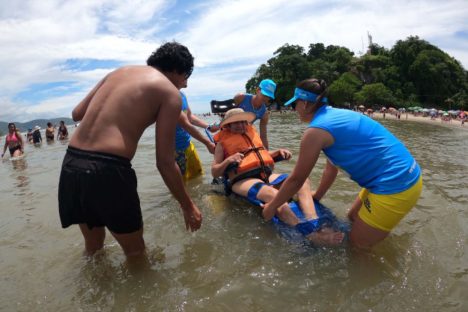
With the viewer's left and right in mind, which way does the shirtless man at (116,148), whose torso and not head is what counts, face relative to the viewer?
facing away from the viewer and to the right of the viewer

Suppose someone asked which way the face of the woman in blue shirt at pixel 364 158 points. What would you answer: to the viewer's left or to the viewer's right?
to the viewer's left

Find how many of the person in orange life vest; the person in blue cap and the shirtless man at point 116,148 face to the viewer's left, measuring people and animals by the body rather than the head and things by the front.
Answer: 0

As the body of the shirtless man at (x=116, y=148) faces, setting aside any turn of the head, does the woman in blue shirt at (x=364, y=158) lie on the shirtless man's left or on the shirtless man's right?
on the shirtless man's right

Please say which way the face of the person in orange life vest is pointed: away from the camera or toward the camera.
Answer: toward the camera

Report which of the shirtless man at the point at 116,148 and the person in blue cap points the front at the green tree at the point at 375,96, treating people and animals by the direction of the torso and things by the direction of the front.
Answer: the shirtless man

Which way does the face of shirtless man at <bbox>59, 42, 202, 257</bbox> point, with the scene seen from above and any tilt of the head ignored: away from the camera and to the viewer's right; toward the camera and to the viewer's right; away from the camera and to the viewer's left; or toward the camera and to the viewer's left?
away from the camera and to the viewer's right

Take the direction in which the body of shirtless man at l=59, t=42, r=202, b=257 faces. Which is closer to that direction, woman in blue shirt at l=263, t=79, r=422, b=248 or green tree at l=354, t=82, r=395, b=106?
the green tree

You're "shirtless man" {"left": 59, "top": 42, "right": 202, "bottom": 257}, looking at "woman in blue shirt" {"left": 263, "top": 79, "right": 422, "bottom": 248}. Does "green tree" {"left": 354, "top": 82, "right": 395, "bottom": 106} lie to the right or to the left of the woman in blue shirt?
left

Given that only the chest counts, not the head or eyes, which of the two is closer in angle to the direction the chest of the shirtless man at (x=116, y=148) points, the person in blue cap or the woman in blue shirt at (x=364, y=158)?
the person in blue cap

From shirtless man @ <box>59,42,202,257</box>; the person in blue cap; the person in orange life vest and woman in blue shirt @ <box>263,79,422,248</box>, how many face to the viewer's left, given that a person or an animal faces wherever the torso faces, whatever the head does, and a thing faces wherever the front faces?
1

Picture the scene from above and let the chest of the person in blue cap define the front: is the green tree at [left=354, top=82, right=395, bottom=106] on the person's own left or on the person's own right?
on the person's own left

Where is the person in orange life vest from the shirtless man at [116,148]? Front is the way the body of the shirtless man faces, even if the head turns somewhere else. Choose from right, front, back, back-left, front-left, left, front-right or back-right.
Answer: front

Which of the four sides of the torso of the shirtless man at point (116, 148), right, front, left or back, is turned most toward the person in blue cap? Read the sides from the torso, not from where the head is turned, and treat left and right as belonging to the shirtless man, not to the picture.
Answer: front

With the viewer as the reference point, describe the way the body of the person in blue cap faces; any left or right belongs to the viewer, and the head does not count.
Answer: facing the viewer and to the right of the viewer

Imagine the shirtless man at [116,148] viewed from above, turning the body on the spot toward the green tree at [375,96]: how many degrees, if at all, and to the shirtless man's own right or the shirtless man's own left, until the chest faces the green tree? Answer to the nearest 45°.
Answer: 0° — they already face it

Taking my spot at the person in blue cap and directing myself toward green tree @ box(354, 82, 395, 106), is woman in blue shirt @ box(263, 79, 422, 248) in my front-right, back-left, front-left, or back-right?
back-right

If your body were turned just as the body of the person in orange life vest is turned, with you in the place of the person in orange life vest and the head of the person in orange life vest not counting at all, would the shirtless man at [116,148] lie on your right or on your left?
on your right

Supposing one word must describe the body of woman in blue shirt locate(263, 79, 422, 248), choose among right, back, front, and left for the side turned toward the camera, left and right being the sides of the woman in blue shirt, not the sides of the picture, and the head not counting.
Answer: left

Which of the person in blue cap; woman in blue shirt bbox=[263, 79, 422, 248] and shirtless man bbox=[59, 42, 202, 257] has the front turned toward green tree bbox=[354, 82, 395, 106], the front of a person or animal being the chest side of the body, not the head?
the shirtless man
